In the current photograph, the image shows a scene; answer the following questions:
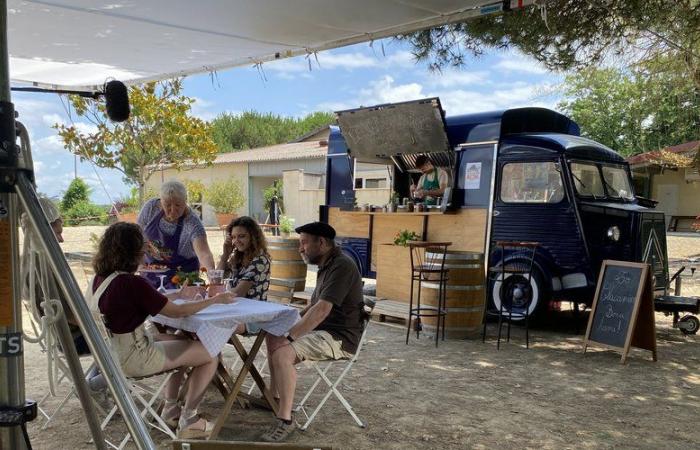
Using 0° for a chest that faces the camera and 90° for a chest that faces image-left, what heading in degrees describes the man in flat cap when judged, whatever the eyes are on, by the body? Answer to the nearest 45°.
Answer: approximately 90°

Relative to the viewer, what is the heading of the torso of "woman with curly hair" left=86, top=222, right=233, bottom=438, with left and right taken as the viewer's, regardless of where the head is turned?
facing to the right of the viewer

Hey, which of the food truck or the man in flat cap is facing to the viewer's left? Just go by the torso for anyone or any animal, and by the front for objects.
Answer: the man in flat cap

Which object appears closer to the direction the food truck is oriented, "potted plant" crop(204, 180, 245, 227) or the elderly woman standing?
the elderly woman standing

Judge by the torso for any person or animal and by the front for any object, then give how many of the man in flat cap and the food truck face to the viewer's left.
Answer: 1

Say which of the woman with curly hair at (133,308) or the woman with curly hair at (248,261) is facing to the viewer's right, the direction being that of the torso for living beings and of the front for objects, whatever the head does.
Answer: the woman with curly hair at (133,308)

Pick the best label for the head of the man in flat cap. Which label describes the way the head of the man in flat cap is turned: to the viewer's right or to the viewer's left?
to the viewer's left

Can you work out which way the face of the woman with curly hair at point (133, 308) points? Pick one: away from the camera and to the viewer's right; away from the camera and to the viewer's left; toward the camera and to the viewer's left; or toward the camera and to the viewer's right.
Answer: away from the camera and to the viewer's right

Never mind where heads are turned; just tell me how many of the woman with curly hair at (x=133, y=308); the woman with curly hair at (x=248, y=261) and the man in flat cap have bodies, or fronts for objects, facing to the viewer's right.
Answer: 1

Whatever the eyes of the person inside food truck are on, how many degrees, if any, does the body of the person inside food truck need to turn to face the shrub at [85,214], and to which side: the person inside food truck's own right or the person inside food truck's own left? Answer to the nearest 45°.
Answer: approximately 90° to the person inside food truck's own right

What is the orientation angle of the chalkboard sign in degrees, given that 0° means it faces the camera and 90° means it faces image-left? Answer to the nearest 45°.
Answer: approximately 45°
